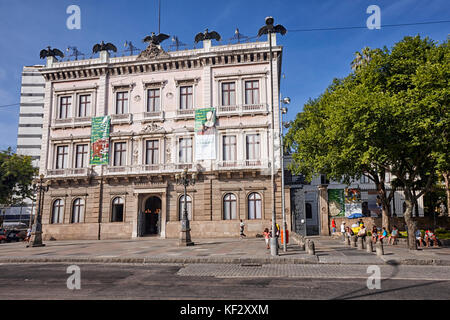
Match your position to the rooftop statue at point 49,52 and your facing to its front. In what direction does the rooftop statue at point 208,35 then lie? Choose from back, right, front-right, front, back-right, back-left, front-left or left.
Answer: front-left

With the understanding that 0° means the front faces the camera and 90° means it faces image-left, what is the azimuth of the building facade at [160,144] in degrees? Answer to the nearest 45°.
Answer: approximately 0°

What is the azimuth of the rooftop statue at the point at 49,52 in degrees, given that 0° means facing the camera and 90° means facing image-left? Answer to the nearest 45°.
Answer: approximately 0°

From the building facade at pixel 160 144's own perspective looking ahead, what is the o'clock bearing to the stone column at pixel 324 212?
The stone column is roughly at 9 o'clock from the building facade.

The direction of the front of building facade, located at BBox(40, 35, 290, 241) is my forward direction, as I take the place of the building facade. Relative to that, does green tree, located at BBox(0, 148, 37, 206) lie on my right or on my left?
on my right

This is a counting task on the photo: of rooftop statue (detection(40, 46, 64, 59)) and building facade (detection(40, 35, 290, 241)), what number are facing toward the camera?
2
